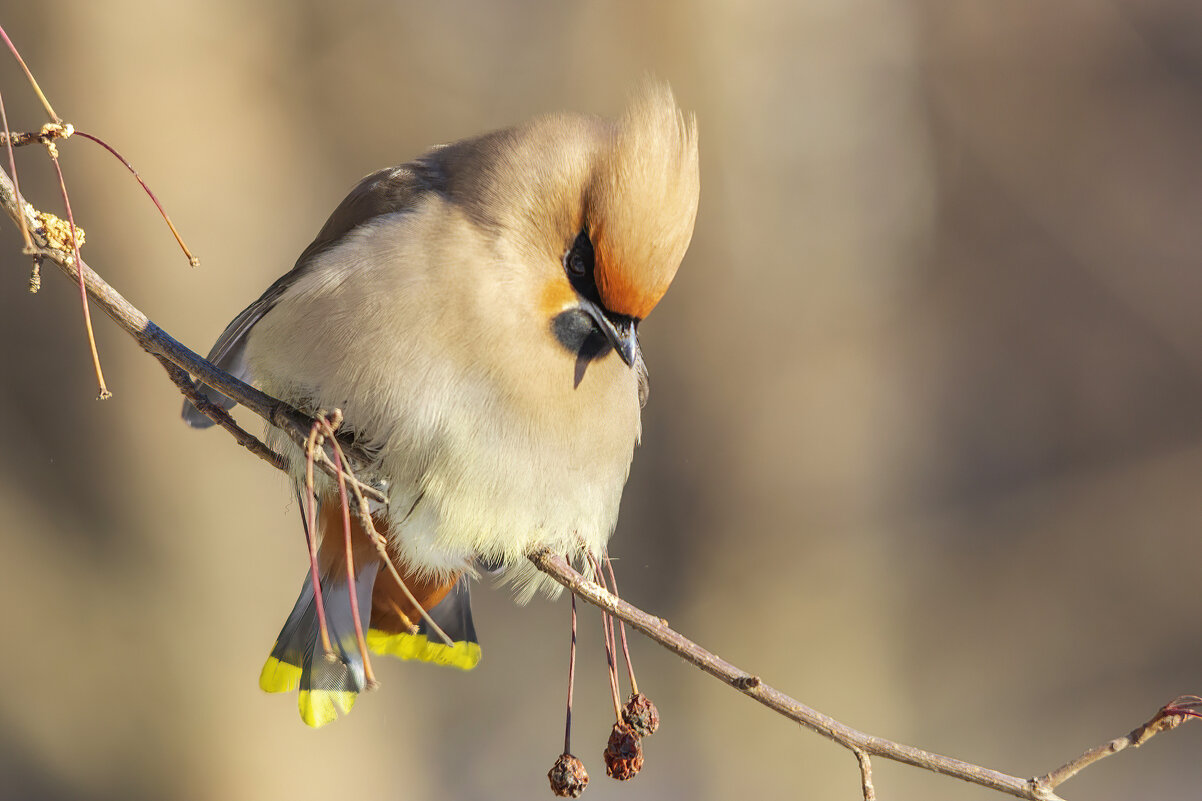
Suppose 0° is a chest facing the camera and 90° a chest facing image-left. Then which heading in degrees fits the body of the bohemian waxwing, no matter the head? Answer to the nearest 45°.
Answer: approximately 315°
